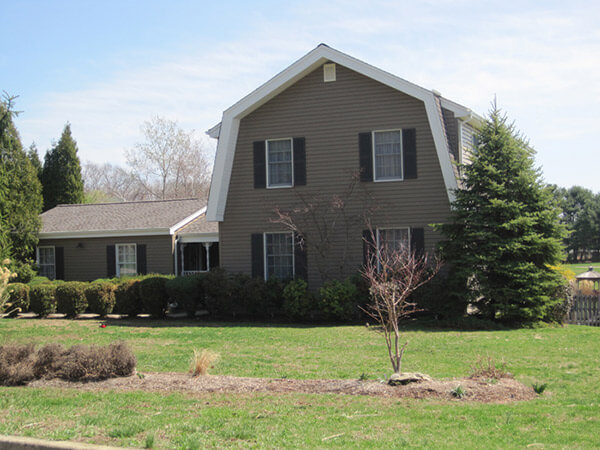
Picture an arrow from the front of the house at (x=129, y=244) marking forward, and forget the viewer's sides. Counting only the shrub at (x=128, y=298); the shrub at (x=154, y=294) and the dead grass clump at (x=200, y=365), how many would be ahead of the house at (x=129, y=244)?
3

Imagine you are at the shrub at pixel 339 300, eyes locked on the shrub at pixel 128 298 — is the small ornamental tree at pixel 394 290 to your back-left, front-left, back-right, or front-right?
back-left

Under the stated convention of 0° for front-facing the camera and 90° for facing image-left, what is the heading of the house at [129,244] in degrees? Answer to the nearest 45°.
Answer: approximately 0°

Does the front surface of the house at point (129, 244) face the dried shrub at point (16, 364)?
yes

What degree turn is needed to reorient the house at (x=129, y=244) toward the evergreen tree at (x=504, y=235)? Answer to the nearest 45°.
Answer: approximately 45° to its left

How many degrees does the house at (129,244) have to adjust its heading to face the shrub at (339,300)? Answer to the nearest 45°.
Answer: approximately 45° to its left

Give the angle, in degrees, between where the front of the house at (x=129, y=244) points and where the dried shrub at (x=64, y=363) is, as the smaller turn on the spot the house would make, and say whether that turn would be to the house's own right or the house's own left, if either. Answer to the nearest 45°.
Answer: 0° — it already faces it
